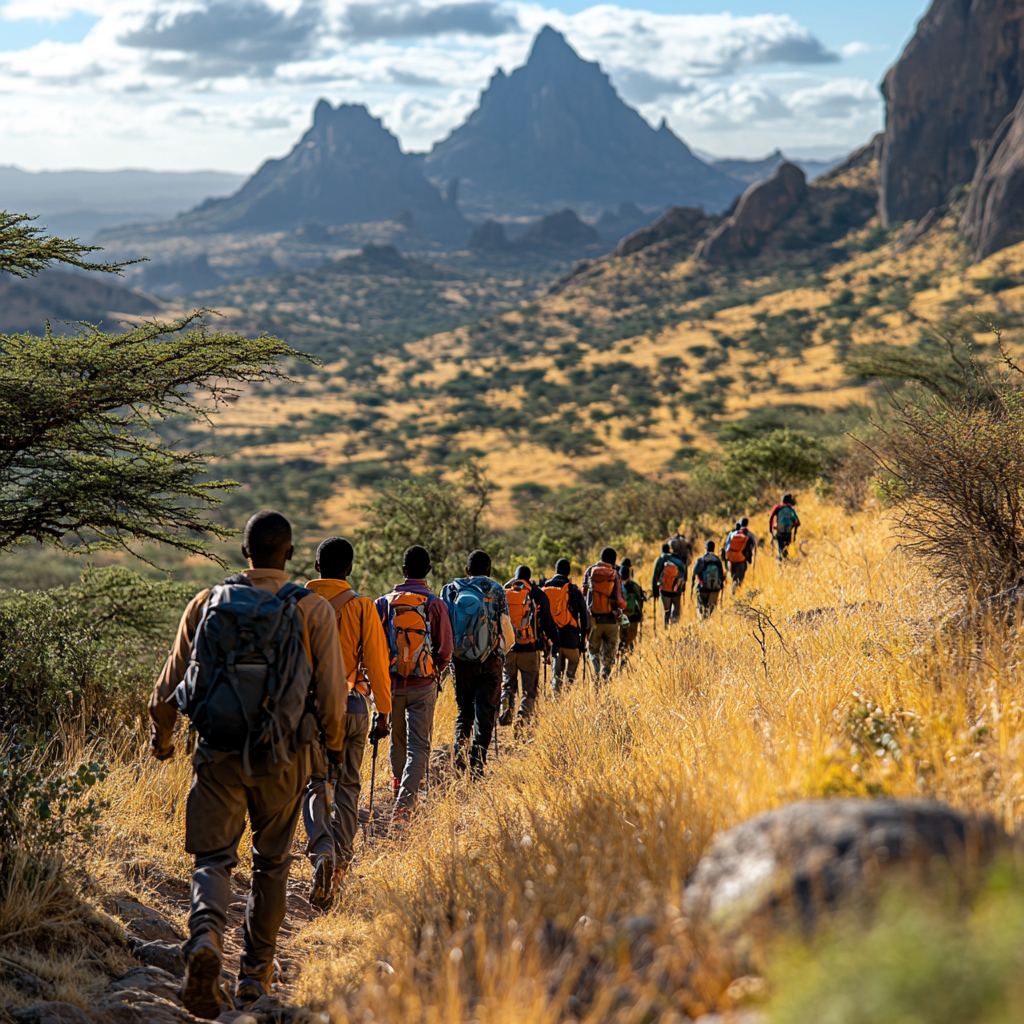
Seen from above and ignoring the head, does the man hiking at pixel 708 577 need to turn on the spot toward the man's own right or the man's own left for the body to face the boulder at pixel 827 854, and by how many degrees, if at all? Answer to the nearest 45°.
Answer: approximately 180°

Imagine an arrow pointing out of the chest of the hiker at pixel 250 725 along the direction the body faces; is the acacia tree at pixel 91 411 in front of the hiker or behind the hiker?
in front

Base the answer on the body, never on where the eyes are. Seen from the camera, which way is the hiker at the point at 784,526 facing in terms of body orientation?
away from the camera

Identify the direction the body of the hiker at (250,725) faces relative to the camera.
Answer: away from the camera

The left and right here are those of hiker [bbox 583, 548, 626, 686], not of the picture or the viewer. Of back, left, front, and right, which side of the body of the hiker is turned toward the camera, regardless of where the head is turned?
back

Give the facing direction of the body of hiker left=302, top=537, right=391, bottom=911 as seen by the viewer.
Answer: away from the camera

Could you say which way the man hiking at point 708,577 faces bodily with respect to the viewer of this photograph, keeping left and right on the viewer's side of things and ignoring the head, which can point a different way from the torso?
facing away from the viewer

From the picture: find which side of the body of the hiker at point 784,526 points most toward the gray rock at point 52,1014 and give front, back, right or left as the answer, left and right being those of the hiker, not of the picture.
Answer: back

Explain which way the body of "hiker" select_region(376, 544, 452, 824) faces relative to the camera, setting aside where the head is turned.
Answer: away from the camera

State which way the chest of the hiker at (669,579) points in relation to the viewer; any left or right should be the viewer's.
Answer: facing away from the viewer
